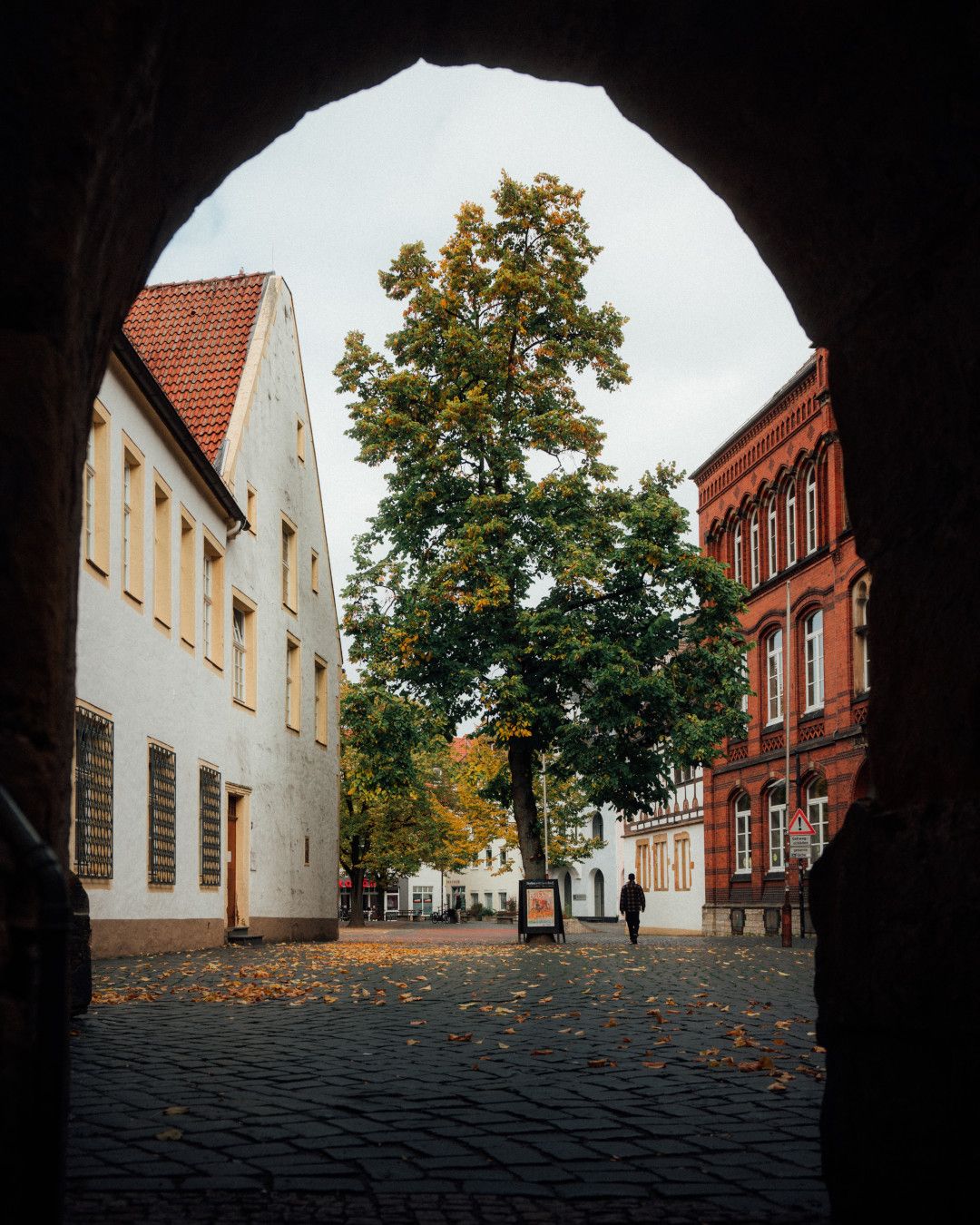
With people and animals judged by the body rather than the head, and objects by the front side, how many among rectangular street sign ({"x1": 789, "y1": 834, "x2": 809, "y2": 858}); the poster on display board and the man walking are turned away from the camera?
1

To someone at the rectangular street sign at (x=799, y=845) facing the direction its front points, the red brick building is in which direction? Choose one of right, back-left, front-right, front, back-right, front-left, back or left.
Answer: back

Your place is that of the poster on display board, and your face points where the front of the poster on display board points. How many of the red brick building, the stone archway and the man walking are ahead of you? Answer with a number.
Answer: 1

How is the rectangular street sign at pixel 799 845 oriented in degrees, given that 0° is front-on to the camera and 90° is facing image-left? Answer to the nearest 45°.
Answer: approximately 0°

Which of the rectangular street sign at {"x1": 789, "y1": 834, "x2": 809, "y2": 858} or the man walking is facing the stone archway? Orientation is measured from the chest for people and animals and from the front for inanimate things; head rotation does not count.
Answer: the rectangular street sign

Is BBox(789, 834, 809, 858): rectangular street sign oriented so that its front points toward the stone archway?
yes

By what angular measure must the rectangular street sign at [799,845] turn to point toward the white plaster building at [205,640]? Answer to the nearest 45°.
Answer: approximately 45° to its right

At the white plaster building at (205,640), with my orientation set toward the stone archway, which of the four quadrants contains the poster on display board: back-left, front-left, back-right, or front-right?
back-left

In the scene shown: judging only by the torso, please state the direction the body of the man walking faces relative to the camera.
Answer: away from the camera

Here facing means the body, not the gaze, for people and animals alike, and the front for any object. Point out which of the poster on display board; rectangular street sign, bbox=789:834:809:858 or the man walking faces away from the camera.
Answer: the man walking

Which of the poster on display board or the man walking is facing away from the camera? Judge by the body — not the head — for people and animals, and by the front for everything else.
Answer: the man walking
